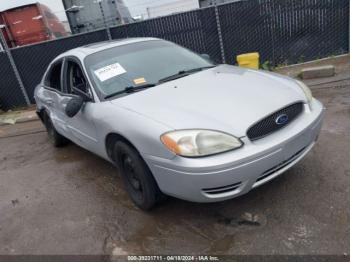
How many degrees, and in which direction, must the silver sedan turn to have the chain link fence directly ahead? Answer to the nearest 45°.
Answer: approximately 135° to its left

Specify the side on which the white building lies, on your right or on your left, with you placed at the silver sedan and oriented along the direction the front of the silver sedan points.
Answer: on your left

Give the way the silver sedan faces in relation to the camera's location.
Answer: facing the viewer and to the right of the viewer
